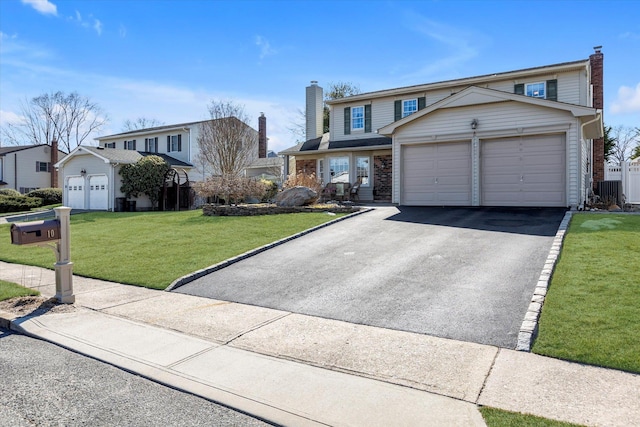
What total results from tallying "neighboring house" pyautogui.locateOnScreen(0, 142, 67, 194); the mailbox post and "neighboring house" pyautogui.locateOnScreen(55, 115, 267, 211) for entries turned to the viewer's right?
0

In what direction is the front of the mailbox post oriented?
to the viewer's left

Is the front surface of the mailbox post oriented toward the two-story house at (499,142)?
no

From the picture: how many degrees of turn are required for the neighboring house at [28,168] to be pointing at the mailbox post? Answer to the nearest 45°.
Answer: approximately 45° to its left

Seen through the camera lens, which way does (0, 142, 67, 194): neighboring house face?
facing the viewer and to the left of the viewer

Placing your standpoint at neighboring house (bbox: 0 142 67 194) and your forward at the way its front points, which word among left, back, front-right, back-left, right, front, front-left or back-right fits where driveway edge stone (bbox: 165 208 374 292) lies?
front-left

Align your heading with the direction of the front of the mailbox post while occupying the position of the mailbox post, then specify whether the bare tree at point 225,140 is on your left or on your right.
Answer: on your right

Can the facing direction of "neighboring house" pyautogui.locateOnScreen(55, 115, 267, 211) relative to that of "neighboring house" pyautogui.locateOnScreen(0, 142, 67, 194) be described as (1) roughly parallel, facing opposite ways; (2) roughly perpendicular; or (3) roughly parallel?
roughly parallel

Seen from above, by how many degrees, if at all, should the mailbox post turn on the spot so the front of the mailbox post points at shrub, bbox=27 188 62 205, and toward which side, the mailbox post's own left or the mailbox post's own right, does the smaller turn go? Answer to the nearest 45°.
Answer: approximately 90° to the mailbox post's own right

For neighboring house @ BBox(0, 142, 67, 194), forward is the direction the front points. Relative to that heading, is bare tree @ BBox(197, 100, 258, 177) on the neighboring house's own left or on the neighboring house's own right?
on the neighboring house's own left

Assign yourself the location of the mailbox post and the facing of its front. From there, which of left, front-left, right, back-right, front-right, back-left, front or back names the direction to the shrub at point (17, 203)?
right
